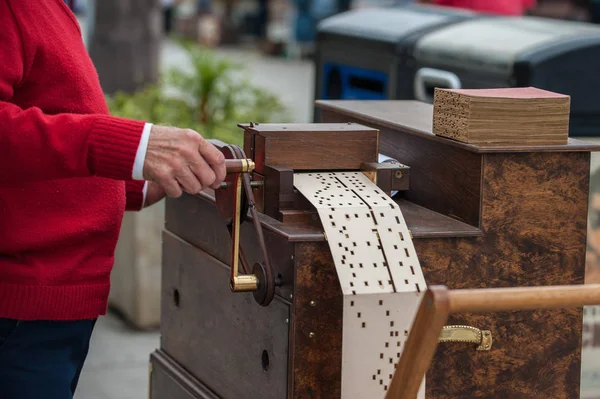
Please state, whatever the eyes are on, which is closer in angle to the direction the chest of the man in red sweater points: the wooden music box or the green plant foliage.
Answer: the wooden music box

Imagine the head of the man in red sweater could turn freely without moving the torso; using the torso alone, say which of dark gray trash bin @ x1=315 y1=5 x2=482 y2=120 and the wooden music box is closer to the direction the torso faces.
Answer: the wooden music box

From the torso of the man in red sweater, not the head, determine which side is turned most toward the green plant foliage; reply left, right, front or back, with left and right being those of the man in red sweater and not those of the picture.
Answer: left

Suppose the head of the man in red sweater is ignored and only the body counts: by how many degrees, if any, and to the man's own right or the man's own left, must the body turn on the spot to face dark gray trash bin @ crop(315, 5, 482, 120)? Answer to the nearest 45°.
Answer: approximately 45° to the man's own left

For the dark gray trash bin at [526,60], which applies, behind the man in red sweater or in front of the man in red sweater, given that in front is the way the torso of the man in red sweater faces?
in front

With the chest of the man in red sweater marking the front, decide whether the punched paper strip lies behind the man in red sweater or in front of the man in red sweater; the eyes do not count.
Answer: in front

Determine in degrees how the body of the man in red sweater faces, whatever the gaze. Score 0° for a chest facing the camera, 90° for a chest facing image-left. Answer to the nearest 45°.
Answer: approximately 270°

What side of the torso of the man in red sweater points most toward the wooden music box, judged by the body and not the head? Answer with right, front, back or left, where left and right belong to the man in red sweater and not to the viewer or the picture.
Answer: front
